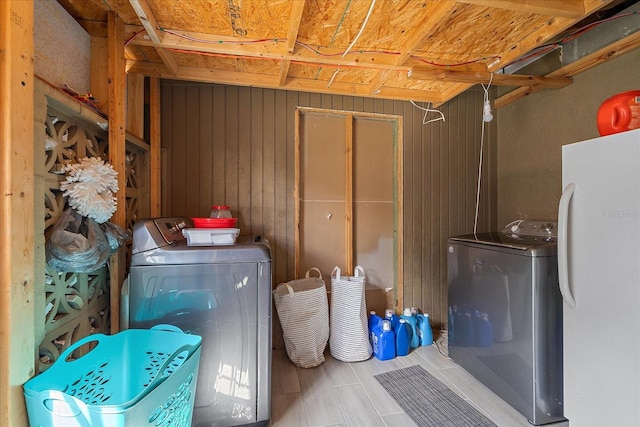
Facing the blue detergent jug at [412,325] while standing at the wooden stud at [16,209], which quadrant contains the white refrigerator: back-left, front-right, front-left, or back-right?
front-right

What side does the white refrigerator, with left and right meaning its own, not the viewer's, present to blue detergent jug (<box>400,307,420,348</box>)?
right

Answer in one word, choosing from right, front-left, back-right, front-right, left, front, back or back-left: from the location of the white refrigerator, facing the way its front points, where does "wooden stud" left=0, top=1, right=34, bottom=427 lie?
front

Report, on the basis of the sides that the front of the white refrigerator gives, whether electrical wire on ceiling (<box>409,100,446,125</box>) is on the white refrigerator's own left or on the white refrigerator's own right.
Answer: on the white refrigerator's own right

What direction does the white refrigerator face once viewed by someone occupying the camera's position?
facing the viewer and to the left of the viewer

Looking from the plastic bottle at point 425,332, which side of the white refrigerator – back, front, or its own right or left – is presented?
right

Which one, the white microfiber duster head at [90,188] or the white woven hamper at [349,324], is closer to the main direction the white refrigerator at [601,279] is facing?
the white microfiber duster head

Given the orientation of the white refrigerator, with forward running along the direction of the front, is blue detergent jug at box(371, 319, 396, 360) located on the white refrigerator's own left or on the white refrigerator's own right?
on the white refrigerator's own right
